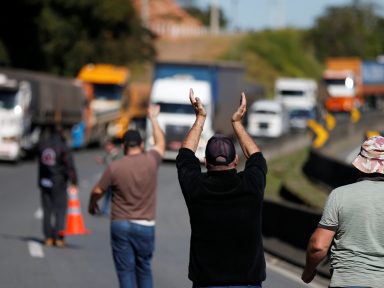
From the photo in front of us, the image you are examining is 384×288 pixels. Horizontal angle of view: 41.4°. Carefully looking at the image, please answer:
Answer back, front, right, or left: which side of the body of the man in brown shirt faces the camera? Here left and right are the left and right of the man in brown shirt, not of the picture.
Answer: back

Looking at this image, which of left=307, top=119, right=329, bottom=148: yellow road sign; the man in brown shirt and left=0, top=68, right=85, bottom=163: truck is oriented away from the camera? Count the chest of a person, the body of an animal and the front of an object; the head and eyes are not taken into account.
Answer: the man in brown shirt

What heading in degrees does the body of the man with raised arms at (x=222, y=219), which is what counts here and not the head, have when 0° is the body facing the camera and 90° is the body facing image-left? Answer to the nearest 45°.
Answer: approximately 180°

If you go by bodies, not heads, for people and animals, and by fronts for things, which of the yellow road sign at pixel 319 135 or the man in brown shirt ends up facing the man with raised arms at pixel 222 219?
the yellow road sign

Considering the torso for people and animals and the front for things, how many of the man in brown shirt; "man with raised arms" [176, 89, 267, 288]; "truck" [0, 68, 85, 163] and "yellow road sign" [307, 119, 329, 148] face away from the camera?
2

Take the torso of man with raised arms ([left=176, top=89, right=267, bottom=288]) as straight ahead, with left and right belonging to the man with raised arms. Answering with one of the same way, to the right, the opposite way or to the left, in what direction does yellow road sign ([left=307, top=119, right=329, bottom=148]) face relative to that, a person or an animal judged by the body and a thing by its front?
the opposite way

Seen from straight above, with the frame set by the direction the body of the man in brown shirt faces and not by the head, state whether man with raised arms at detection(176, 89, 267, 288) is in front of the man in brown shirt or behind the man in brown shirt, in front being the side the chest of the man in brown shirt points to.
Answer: behind

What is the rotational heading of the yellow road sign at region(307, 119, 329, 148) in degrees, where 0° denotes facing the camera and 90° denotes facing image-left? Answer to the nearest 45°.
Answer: approximately 0°

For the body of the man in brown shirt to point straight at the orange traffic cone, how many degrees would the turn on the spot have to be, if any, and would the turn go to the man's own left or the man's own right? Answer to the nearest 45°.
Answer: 0° — they already face it
